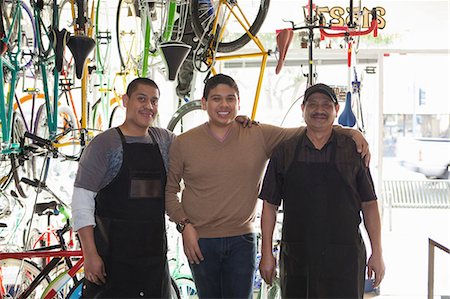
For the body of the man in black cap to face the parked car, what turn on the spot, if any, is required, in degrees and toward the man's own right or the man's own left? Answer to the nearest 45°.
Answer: approximately 180°

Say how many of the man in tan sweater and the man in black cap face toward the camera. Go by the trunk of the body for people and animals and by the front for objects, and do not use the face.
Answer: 2

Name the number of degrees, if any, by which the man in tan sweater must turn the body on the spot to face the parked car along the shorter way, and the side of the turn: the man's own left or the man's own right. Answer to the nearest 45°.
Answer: approximately 135° to the man's own left

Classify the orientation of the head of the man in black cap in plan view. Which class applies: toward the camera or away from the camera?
toward the camera

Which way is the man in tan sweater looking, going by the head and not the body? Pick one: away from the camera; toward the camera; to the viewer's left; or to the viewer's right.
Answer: toward the camera

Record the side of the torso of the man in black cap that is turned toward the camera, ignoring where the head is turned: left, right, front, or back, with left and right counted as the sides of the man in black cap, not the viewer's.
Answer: front

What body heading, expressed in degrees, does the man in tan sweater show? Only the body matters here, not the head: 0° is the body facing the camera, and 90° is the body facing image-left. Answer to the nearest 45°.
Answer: approximately 0°

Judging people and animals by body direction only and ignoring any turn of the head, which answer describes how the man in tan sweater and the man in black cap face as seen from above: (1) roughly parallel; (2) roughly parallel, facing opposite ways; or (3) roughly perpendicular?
roughly parallel
